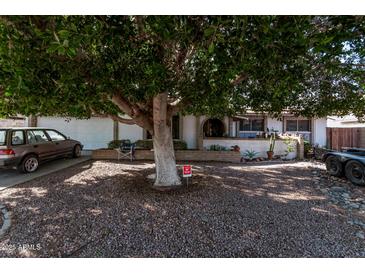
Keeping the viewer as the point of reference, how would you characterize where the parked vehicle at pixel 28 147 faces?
facing away from the viewer and to the right of the viewer

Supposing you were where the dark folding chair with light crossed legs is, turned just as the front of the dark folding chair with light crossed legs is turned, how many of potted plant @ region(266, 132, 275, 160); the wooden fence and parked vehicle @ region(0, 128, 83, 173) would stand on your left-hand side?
2

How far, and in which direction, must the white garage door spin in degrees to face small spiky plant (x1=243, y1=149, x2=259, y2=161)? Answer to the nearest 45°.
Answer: approximately 45° to its left

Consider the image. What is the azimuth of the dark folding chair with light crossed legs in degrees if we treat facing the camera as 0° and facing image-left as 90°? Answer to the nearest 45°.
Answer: approximately 0°

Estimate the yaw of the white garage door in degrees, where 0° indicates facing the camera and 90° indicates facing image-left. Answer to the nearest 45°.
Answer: approximately 0°

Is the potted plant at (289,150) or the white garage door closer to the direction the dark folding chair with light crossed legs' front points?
the potted plant

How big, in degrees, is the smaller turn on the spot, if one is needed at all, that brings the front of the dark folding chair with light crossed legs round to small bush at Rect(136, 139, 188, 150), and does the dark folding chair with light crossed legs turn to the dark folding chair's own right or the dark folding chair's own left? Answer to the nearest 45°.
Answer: approximately 135° to the dark folding chair's own left

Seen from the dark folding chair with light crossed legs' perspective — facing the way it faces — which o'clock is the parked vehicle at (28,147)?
The parked vehicle is roughly at 2 o'clock from the dark folding chair with light crossed legs.

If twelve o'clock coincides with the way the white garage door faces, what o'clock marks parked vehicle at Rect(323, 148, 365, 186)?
The parked vehicle is roughly at 11 o'clock from the white garage door.

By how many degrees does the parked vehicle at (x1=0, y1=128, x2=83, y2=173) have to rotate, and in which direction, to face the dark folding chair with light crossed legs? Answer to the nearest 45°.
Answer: approximately 45° to its right
